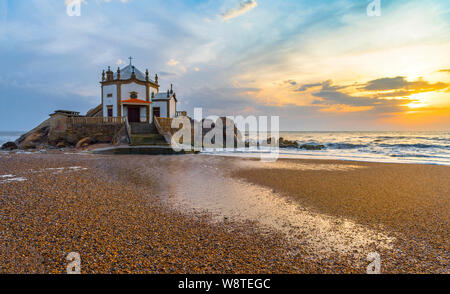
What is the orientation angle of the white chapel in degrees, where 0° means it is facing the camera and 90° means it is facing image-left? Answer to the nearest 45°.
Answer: approximately 0°

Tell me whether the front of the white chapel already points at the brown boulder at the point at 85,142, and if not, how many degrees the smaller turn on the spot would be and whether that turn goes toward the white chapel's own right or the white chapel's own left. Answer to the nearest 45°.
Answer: approximately 45° to the white chapel's own right
